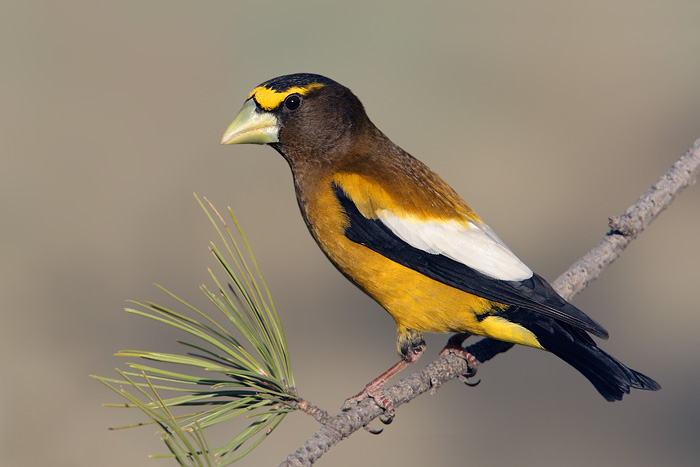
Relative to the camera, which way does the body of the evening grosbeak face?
to the viewer's left
